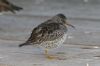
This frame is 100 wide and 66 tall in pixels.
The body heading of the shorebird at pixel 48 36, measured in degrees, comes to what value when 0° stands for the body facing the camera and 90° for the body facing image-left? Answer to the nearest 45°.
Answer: approximately 270°
